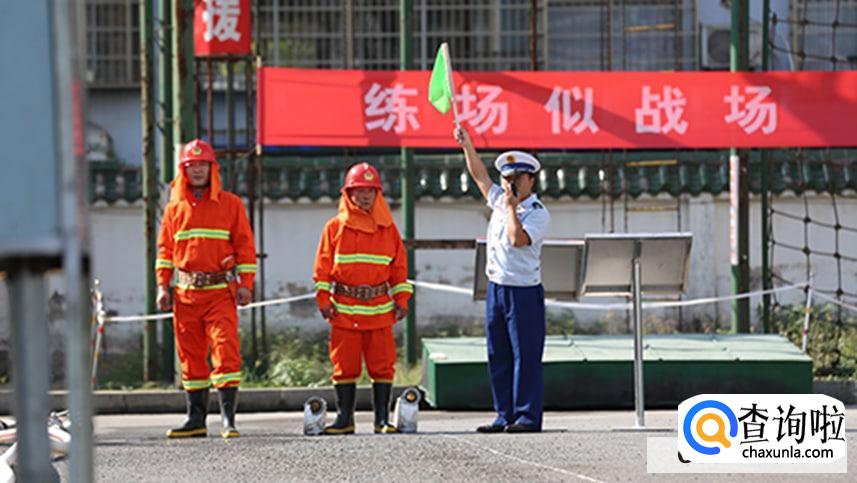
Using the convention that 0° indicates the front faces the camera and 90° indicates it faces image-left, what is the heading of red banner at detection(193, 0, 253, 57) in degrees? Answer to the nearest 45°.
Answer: approximately 0°

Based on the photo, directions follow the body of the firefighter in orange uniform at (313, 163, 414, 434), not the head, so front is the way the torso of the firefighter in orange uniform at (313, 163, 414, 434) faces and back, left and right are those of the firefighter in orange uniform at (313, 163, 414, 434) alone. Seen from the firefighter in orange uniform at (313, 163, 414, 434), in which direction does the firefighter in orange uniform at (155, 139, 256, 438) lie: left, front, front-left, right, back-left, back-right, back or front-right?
right

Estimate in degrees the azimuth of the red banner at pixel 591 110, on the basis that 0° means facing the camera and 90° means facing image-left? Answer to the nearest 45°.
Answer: approximately 0°

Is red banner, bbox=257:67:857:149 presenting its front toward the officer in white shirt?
yes

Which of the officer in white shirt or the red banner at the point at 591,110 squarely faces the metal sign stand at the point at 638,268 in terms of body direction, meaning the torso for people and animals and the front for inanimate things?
the red banner

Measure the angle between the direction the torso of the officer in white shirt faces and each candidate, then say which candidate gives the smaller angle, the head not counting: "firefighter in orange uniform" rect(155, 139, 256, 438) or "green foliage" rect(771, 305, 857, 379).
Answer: the firefighter in orange uniform

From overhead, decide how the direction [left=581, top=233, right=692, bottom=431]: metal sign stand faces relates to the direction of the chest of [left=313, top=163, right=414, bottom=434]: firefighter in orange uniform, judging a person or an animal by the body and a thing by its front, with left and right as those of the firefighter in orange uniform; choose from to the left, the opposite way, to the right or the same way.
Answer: the opposite way

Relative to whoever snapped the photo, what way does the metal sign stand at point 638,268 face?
facing away from the viewer

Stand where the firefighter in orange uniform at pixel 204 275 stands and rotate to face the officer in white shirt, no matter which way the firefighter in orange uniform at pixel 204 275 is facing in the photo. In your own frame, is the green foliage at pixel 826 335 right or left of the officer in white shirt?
left

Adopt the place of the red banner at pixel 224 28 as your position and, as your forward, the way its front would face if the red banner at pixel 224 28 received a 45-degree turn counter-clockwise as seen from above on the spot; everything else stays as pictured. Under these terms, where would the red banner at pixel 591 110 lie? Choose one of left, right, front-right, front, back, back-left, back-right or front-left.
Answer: front-left

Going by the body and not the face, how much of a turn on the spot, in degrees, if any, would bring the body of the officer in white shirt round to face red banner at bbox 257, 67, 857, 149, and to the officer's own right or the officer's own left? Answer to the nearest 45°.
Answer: approximately 135° to the officer's own right

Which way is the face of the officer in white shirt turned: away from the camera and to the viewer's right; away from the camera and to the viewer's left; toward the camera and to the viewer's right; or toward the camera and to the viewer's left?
toward the camera and to the viewer's left

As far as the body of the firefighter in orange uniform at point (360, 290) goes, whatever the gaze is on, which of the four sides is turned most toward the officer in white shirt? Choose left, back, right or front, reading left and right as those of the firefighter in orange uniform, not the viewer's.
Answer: left
